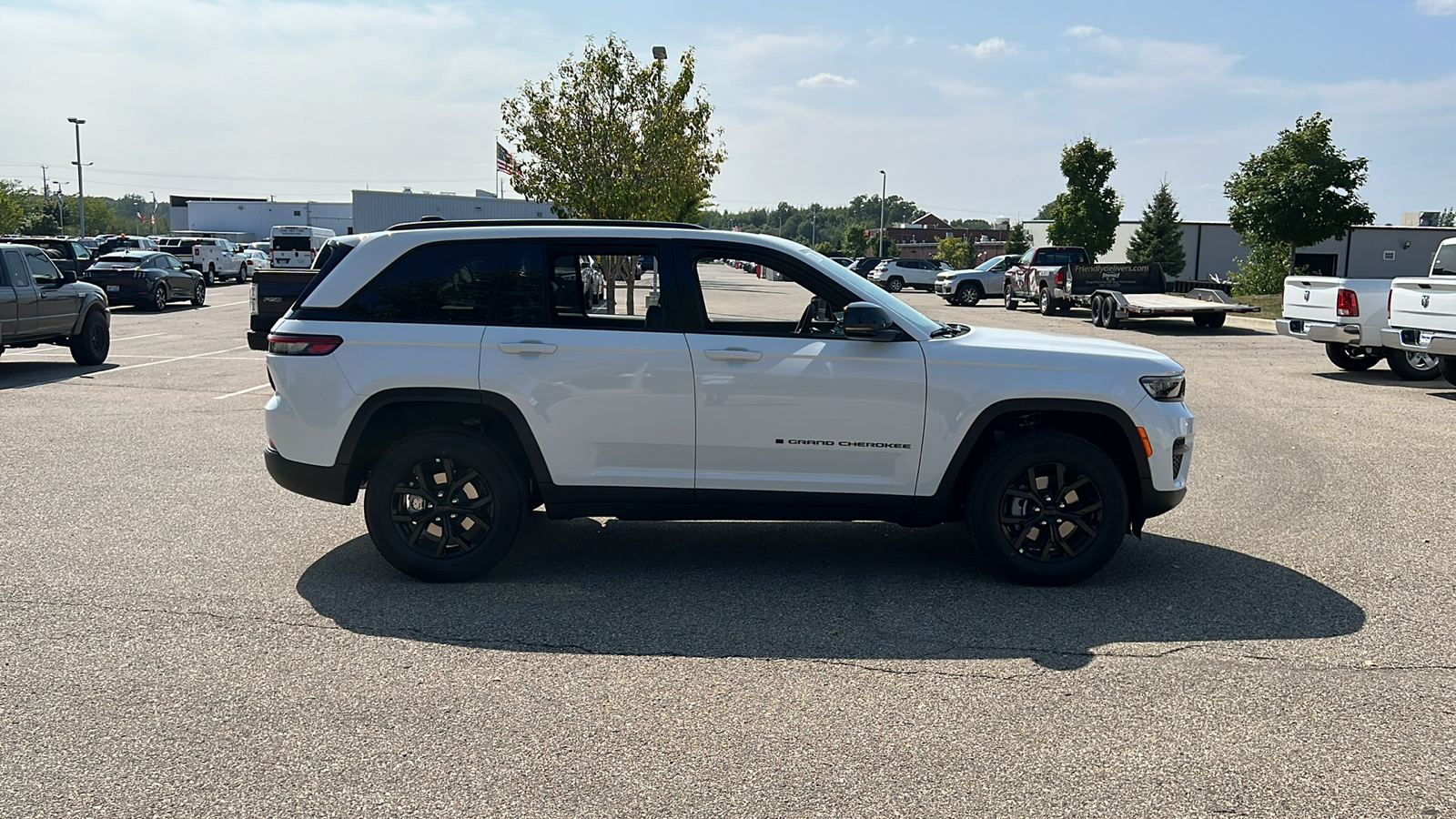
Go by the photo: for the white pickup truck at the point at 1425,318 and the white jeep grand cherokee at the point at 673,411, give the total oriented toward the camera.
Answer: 0

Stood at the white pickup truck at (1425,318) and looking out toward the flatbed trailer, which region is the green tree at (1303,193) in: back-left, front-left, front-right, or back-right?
front-right

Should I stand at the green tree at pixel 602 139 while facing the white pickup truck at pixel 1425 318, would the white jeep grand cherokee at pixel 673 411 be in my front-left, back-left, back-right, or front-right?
front-right

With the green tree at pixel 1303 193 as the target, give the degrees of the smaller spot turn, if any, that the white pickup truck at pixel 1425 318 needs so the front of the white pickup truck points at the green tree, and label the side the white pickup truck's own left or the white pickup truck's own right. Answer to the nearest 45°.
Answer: approximately 45° to the white pickup truck's own left

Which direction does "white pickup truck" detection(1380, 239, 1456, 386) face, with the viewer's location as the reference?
facing away from the viewer and to the right of the viewer

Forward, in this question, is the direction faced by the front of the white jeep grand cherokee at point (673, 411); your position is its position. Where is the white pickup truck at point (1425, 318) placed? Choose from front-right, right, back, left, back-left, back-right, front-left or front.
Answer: front-left

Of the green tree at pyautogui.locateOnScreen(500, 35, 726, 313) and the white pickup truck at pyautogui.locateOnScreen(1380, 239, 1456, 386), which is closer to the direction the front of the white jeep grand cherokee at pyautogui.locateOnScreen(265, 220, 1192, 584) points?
the white pickup truck

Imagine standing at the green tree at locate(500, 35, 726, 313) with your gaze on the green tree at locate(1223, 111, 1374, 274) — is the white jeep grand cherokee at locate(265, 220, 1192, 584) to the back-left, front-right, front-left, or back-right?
back-right

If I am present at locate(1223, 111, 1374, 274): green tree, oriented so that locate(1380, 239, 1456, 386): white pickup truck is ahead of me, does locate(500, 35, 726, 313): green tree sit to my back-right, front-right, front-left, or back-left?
front-right

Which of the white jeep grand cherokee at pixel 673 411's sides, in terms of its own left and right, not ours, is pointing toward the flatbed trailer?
left

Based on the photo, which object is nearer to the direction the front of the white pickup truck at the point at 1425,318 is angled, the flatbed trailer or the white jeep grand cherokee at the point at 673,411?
the flatbed trailer

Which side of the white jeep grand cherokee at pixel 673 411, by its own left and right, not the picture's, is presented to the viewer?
right
